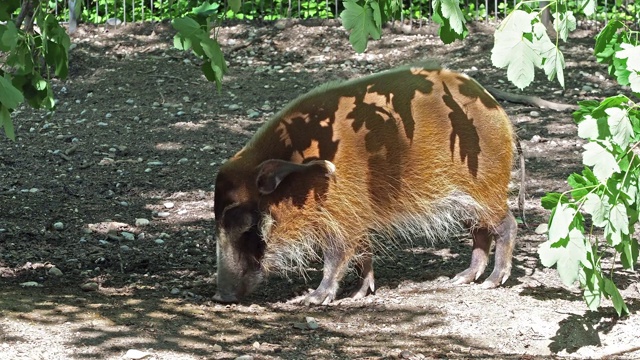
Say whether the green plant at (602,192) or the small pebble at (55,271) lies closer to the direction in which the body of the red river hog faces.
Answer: the small pebble

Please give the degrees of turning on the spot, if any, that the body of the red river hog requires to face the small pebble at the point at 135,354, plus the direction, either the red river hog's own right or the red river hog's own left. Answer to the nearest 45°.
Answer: approximately 45° to the red river hog's own left

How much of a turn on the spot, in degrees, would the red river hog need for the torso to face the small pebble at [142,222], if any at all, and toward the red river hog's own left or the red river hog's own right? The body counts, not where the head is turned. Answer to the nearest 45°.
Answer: approximately 45° to the red river hog's own right

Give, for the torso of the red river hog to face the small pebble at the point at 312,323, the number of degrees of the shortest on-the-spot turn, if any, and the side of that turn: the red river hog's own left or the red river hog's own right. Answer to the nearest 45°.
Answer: approximately 45° to the red river hog's own left

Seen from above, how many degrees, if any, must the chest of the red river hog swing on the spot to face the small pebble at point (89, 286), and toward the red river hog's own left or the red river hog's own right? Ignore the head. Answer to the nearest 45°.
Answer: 0° — it already faces it

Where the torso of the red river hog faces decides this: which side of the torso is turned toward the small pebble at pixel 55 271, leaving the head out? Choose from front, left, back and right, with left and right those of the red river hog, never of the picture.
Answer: front

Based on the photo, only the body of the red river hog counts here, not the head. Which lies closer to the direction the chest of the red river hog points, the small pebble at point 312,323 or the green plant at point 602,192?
the small pebble

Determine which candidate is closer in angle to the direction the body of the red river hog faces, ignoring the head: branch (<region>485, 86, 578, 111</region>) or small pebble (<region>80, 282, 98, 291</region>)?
the small pebble

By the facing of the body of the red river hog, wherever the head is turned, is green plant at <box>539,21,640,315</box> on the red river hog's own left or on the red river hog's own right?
on the red river hog's own left

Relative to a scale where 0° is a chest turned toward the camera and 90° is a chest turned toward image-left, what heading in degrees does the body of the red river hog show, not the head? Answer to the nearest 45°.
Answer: approximately 90°
